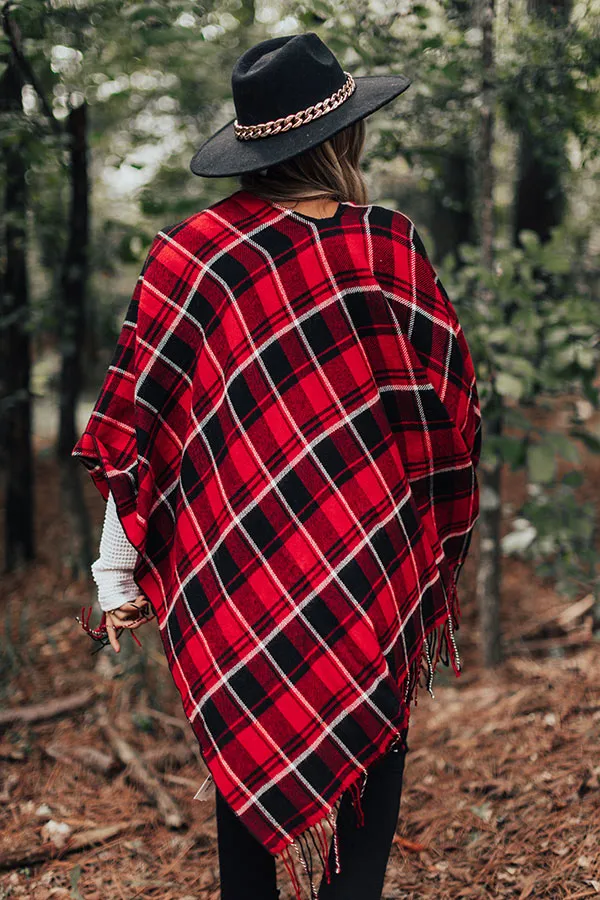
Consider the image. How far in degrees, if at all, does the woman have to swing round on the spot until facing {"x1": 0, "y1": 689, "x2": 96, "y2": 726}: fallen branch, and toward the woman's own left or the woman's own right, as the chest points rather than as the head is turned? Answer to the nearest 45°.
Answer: approximately 45° to the woman's own left

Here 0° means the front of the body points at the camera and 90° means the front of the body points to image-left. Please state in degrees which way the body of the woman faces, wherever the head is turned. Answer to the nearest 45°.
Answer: approximately 180°

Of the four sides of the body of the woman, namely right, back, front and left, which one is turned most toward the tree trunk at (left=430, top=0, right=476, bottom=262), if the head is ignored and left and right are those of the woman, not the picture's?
front

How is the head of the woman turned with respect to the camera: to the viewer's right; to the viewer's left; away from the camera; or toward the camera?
away from the camera
